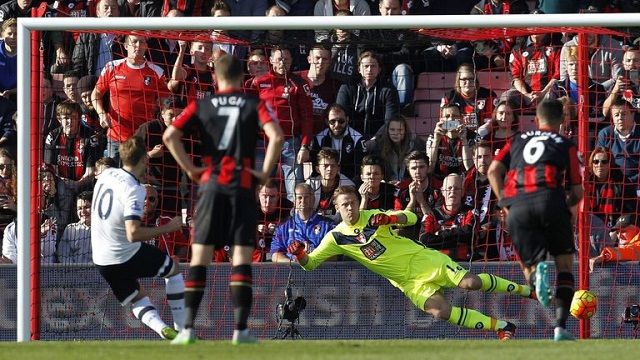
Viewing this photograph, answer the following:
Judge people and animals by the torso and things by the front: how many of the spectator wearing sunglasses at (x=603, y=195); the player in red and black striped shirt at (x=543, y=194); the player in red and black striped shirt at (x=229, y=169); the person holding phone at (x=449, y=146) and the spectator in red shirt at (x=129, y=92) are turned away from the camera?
2

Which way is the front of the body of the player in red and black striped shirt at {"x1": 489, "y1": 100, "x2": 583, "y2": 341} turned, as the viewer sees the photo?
away from the camera

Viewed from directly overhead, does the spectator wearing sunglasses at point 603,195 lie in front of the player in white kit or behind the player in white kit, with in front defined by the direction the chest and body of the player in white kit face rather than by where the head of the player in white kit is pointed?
in front

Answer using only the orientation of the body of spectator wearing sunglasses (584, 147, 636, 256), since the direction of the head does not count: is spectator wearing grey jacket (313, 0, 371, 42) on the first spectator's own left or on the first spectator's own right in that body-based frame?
on the first spectator's own right

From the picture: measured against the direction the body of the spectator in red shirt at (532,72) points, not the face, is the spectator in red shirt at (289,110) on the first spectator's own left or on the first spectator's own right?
on the first spectator's own right

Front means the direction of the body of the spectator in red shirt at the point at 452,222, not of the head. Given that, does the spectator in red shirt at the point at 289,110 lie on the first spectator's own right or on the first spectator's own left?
on the first spectator's own right

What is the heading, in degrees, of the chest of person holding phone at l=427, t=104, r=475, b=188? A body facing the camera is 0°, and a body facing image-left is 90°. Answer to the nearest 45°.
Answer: approximately 0°

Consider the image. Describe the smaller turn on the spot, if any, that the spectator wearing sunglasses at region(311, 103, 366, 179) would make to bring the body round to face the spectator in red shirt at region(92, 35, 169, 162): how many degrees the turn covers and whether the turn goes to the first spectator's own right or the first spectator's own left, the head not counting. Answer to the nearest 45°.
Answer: approximately 90° to the first spectator's own right

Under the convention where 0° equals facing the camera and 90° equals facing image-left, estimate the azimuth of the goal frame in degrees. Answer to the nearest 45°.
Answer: approximately 0°

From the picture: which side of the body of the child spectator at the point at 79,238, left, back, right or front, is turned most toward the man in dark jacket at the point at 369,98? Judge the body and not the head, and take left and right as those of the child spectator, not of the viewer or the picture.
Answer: left

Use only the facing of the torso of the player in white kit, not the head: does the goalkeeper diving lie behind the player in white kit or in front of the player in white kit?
in front

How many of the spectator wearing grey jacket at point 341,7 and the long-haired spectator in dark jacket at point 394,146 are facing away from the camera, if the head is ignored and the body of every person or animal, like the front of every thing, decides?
0
